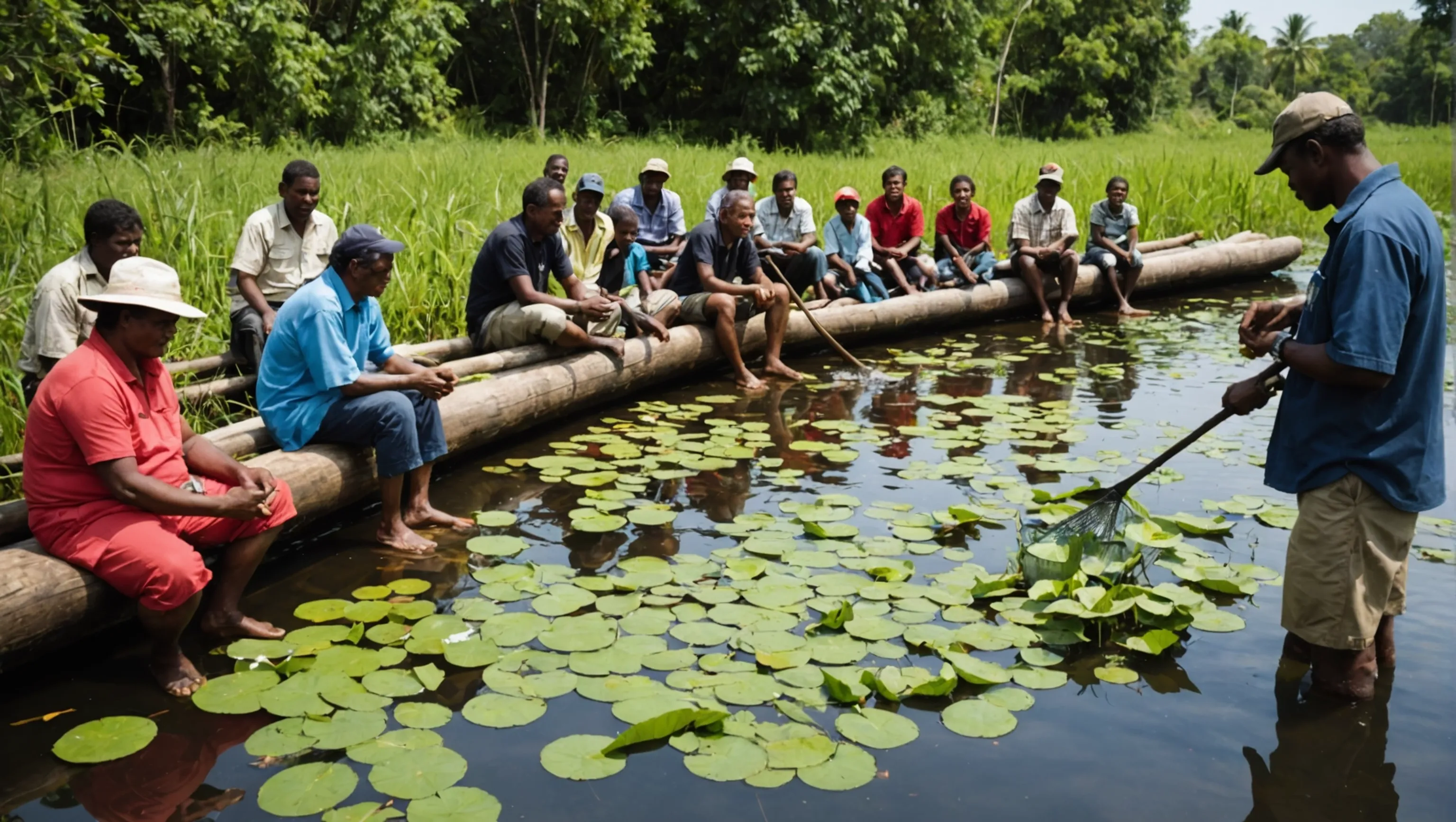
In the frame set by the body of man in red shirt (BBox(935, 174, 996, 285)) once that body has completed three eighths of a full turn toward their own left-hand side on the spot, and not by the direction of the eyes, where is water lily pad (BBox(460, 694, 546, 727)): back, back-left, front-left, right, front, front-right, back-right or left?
back-right

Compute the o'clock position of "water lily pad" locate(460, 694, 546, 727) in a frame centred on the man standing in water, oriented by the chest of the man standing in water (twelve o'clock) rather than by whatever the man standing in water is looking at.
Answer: The water lily pad is roughly at 11 o'clock from the man standing in water.

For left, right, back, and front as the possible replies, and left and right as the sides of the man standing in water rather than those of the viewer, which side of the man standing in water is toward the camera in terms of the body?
left

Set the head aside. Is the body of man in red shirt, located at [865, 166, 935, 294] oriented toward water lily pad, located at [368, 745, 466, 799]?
yes

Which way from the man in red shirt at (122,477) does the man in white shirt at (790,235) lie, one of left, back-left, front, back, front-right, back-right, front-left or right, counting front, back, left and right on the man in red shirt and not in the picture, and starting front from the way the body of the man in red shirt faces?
left

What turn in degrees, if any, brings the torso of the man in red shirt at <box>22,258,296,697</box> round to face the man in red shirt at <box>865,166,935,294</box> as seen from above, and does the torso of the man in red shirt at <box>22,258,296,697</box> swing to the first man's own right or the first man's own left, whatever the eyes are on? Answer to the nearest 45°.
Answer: approximately 90° to the first man's own left

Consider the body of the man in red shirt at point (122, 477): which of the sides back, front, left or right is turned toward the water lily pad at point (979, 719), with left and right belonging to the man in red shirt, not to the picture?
front

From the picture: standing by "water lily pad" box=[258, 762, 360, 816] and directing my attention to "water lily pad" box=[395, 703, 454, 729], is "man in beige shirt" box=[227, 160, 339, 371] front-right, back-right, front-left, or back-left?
front-left

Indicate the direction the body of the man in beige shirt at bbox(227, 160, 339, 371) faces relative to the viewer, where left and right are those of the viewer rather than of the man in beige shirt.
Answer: facing the viewer and to the right of the viewer

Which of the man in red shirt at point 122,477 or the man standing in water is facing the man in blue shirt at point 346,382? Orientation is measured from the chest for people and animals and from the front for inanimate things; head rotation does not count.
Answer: the man standing in water

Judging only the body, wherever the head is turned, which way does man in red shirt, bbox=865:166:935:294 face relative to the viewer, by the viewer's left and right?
facing the viewer

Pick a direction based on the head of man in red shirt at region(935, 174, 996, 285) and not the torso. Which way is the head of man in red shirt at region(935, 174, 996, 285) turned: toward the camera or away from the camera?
toward the camera

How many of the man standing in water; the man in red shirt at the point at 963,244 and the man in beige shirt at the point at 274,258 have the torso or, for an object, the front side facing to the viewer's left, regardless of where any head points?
1

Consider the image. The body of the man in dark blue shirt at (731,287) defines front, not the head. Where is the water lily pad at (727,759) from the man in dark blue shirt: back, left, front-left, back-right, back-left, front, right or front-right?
front-right

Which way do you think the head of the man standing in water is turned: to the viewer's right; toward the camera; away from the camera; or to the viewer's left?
to the viewer's left

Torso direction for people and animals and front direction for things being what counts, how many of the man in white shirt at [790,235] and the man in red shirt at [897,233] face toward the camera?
2
